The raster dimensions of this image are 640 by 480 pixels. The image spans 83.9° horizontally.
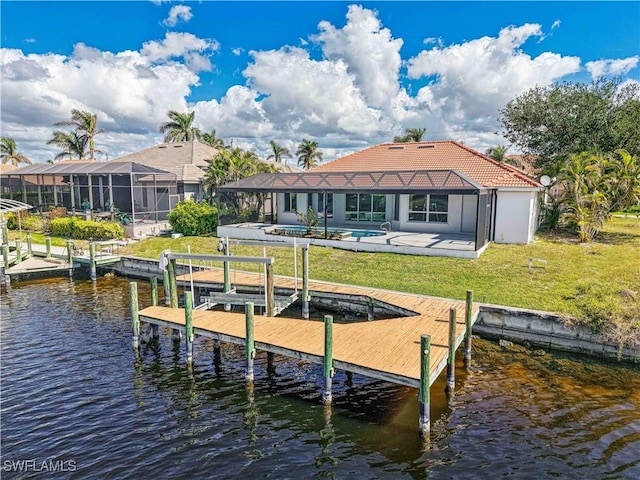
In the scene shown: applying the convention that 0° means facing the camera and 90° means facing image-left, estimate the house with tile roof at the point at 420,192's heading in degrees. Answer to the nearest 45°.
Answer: approximately 180°

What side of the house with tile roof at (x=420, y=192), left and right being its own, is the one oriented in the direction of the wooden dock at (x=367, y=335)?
back

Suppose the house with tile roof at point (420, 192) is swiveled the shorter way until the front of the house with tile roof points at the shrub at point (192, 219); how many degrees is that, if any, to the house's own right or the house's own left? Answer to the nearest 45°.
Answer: approximately 90° to the house's own left

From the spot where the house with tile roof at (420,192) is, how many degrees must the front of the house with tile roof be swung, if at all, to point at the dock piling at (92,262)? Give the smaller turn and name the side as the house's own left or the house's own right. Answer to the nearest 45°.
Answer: approximately 90° to the house's own left

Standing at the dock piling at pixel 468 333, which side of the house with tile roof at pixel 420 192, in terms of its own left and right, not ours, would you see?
back

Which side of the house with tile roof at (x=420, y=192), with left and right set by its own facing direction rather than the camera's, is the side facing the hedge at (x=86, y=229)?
left

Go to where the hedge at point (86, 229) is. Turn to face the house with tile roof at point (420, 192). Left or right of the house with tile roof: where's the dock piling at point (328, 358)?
right

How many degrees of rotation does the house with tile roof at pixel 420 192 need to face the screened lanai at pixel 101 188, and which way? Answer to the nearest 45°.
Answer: approximately 90° to its left
